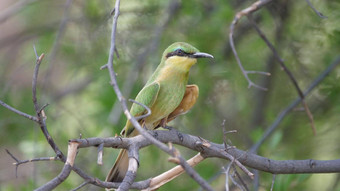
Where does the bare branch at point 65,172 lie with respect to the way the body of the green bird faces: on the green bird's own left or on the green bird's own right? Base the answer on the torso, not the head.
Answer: on the green bird's own right

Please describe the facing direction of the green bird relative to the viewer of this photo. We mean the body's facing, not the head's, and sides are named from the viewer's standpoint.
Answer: facing the viewer and to the right of the viewer

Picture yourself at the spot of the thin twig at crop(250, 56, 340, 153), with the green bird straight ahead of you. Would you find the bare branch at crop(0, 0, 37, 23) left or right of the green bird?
right

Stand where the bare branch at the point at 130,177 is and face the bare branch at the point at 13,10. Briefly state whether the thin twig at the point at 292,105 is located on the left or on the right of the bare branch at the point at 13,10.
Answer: right

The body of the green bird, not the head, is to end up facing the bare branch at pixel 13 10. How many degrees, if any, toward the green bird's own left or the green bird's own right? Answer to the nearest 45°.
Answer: approximately 180°

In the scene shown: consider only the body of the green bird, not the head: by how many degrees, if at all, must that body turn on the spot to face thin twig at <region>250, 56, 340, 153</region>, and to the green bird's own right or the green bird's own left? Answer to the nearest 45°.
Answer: approximately 45° to the green bird's own left
